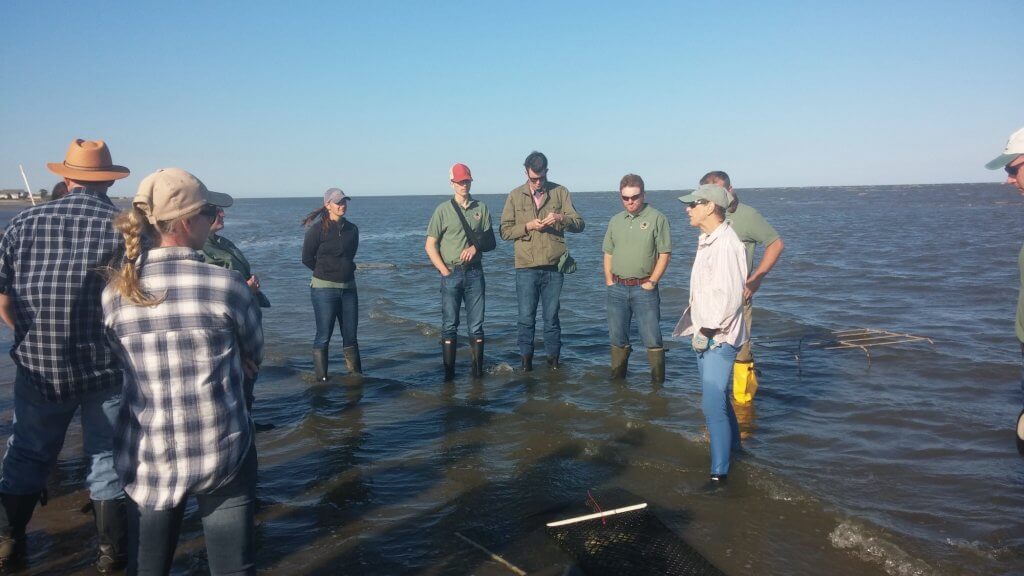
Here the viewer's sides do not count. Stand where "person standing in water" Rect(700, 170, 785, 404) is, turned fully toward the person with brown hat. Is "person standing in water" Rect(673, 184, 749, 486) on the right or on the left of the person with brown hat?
left

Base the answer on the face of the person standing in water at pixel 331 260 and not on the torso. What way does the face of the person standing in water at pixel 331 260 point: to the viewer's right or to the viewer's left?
to the viewer's right

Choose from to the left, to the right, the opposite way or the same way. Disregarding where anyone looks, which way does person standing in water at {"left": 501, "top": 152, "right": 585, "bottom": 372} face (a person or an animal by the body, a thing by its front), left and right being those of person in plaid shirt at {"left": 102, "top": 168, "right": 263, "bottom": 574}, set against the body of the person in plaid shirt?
the opposite way

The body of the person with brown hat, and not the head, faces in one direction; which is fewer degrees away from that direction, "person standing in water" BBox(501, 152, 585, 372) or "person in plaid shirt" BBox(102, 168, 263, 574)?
the person standing in water

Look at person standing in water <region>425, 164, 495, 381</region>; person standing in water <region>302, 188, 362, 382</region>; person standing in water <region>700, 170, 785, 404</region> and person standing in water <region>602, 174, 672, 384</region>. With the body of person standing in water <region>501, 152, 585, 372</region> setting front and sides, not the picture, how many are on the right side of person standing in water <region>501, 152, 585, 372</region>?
2

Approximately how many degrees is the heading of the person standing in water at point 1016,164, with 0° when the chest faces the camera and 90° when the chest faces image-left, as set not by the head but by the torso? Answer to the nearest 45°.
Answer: approximately 90°

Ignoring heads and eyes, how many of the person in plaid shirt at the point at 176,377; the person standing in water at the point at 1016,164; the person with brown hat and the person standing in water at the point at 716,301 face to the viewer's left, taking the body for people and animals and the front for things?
2

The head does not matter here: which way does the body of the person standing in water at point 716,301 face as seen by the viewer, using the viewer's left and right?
facing to the left of the viewer

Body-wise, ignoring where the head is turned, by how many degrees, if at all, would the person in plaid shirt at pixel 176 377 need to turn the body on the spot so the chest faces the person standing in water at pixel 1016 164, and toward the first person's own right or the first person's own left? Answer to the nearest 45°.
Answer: approximately 45° to the first person's own right

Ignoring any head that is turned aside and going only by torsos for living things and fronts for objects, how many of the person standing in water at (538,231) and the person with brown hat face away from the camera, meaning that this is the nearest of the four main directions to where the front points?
1

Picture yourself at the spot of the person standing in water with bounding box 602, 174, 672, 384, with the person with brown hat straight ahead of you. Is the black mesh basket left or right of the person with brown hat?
left

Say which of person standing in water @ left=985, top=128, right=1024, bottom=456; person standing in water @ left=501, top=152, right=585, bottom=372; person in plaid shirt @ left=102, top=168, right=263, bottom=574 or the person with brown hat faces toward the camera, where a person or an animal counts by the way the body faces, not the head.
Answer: person standing in water @ left=501, top=152, right=585, bottom=372

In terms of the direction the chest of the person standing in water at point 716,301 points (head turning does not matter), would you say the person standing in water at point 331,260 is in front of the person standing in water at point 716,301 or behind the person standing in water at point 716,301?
in front

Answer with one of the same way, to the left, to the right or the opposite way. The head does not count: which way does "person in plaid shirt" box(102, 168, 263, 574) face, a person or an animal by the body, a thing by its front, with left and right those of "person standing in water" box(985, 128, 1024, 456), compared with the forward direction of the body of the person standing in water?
to the right

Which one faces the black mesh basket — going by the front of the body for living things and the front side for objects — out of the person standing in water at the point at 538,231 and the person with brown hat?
the person standing in water
